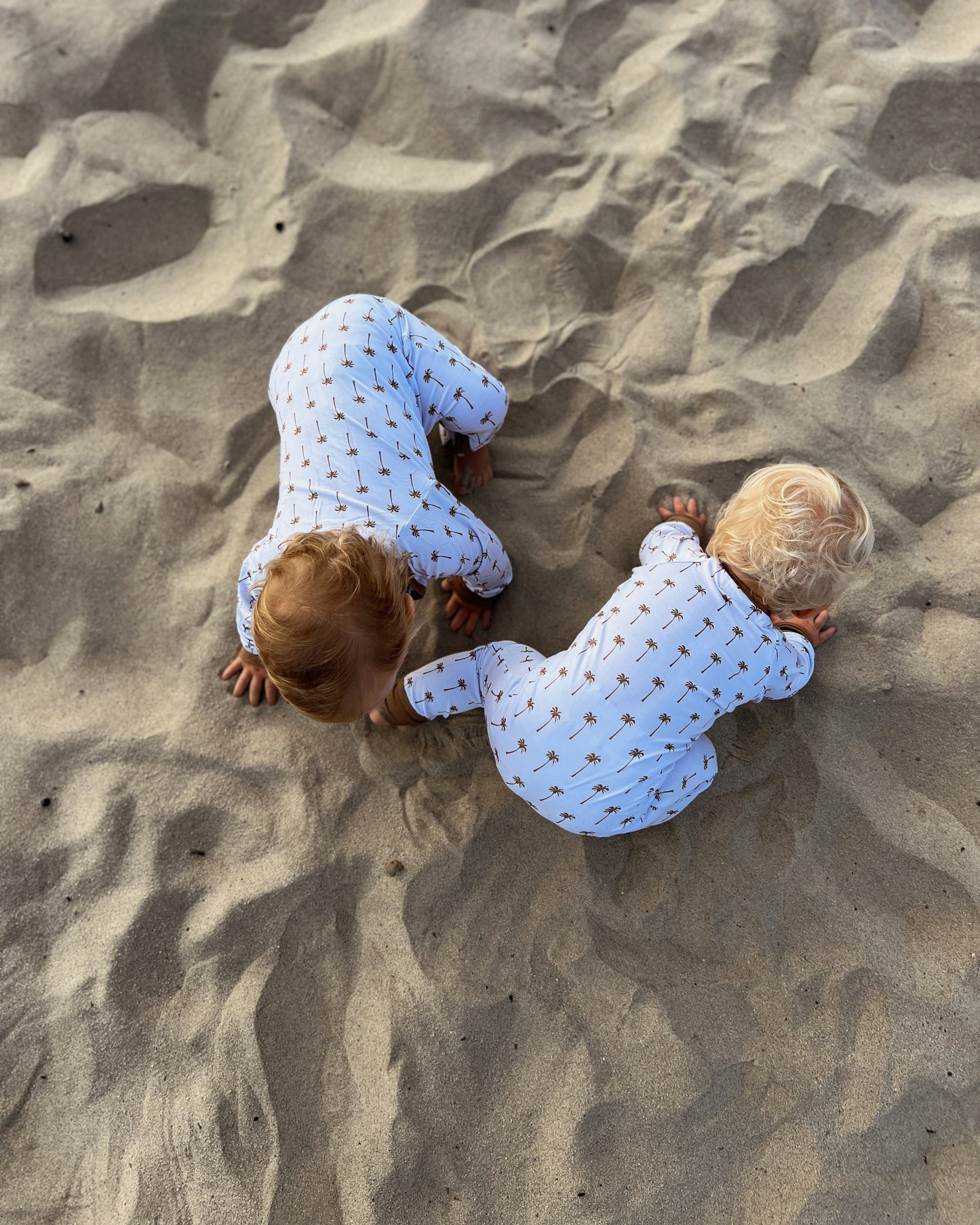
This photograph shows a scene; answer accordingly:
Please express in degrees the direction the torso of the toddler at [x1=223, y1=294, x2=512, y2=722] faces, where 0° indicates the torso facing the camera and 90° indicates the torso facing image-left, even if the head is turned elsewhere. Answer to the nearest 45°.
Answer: approximately 0°

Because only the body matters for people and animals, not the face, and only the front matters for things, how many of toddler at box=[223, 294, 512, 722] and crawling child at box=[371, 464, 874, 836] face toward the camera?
1

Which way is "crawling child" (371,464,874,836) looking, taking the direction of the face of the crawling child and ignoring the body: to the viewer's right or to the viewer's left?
to the viewer's right

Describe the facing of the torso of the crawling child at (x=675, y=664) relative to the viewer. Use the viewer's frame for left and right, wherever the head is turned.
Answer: facing away from the viewer and to the right of the viewer
